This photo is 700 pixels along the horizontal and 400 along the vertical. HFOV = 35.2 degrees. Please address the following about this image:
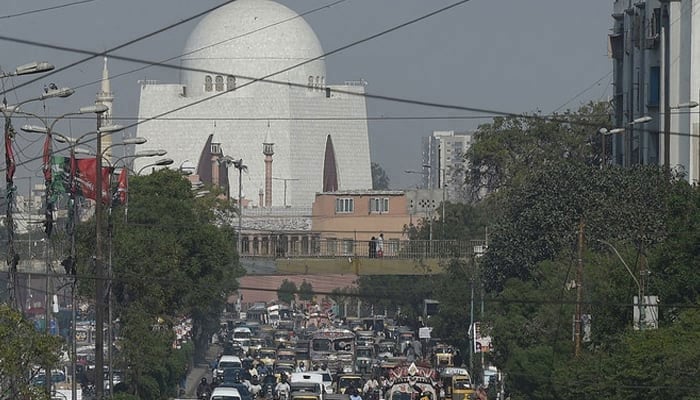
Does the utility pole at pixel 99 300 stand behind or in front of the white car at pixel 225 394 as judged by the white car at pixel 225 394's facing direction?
in front

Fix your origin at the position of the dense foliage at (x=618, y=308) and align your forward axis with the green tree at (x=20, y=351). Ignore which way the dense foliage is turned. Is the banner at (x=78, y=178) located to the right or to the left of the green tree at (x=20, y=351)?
right

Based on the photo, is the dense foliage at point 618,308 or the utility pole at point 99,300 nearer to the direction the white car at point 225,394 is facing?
the utility pole
